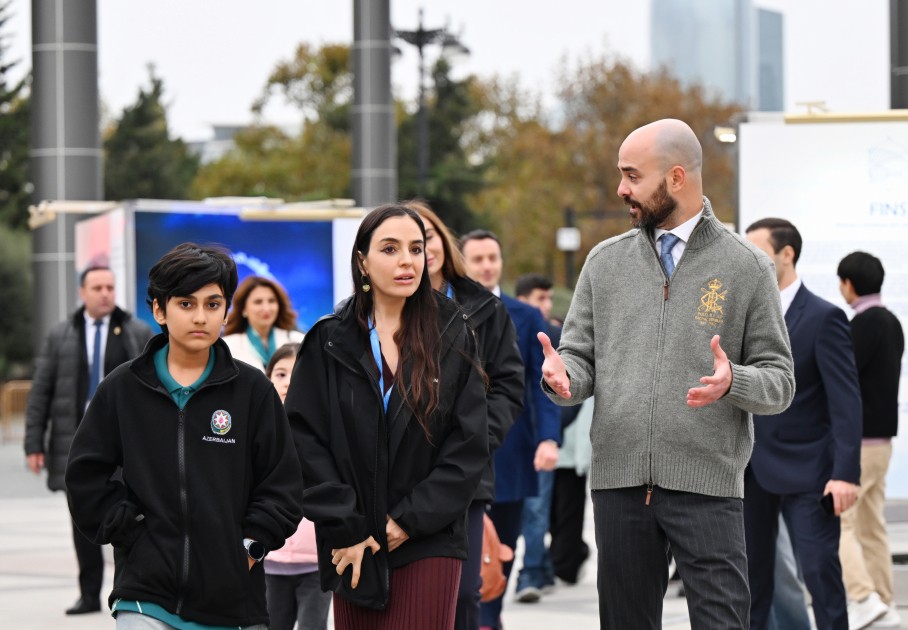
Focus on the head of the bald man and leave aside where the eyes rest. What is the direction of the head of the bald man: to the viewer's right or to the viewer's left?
to the viewer's left

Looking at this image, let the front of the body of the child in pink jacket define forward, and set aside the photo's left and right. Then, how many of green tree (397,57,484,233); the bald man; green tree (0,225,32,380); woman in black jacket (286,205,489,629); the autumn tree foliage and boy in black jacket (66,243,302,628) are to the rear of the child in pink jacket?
3

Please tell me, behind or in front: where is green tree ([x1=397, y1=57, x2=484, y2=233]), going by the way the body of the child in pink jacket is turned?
behind

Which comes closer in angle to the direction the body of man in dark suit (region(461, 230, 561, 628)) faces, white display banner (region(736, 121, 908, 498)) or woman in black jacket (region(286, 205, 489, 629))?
the woman in black jacket

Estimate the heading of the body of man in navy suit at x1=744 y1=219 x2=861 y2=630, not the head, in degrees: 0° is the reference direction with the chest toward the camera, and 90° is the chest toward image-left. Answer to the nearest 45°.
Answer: approximately 45°

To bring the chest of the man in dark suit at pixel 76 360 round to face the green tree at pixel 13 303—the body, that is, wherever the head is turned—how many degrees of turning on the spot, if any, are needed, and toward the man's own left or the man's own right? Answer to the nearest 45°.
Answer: approximately 180°

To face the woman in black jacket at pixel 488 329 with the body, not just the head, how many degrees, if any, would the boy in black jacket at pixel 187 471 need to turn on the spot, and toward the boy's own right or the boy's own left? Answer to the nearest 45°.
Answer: approximately 135° to the boy's own left

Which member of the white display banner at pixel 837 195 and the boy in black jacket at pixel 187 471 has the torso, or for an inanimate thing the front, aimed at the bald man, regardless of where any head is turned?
the white display banner

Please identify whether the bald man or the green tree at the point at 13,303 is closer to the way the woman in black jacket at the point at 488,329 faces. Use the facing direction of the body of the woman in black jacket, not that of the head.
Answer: the bald man

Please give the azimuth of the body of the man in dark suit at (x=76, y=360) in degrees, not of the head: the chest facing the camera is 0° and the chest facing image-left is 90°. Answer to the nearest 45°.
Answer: approximately 0°

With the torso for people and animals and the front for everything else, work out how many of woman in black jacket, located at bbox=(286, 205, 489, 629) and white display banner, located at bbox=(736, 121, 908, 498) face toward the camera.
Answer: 2

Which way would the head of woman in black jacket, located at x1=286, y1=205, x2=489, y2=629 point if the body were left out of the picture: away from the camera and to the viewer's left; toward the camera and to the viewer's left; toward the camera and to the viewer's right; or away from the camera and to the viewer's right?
toward the camera and to the viewer's right

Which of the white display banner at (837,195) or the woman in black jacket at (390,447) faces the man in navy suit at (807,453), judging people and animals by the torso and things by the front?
the white display banner
